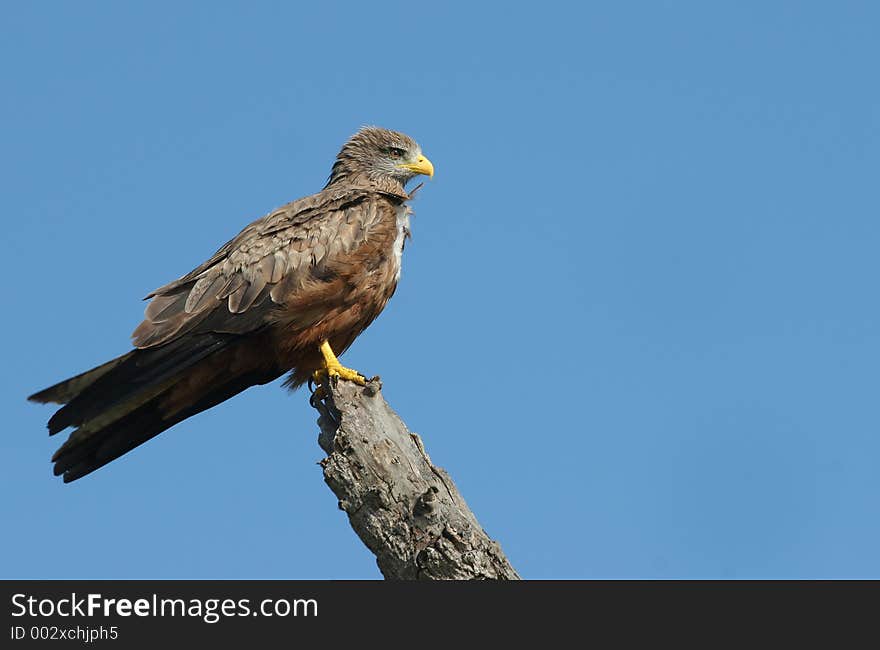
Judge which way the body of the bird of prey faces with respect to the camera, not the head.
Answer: to the viewer's right
